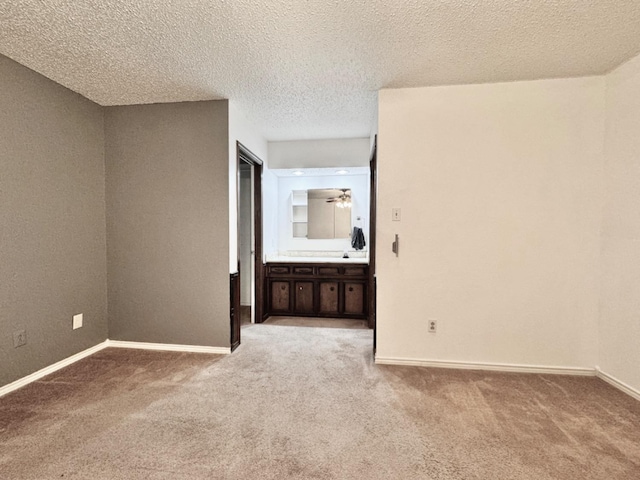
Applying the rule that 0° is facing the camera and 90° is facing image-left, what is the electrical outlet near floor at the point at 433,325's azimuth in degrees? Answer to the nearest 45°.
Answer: approximately 0°

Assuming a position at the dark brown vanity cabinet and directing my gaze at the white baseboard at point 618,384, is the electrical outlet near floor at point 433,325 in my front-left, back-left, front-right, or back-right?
front-right

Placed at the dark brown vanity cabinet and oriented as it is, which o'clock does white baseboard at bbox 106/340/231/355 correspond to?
The white baseboard is roughly at 2 o'clock from the dark brown vanity cabinet.

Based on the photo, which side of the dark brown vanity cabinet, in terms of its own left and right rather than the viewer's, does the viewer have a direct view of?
front

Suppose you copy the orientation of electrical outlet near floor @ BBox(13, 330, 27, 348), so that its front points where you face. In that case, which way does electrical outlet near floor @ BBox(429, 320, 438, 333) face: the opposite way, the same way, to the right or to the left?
to the right

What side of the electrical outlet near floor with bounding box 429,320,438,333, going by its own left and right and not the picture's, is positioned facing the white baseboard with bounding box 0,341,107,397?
right

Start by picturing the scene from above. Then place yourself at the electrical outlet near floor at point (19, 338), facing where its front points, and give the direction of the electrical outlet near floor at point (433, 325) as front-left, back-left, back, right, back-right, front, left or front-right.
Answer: front

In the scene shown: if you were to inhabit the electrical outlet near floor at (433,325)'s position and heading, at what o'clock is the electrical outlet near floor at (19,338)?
the electrical outlet near floor at (19,338) is roughly at 2 o'clock from the electrical outlet near floor at (433,325).

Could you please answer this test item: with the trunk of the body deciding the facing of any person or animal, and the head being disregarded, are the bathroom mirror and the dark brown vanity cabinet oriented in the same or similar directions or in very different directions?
same or similar directions

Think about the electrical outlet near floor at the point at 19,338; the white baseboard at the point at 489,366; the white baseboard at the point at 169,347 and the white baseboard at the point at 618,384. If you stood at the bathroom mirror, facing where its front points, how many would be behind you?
0

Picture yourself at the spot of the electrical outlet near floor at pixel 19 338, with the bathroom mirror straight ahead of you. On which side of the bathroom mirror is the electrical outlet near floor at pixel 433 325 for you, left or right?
right

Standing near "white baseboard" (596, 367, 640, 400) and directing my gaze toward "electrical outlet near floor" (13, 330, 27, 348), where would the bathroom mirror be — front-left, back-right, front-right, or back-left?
front-right

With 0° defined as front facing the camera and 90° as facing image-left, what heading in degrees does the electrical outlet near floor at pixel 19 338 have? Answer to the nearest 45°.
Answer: approximately 315°

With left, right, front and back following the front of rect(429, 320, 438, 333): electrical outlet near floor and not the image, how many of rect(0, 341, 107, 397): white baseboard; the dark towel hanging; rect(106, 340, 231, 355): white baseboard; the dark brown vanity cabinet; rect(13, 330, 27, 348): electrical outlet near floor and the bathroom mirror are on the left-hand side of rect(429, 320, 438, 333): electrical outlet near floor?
0

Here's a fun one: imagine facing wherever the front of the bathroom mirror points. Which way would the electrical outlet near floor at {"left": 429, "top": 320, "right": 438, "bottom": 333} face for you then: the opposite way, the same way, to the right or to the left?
the same way

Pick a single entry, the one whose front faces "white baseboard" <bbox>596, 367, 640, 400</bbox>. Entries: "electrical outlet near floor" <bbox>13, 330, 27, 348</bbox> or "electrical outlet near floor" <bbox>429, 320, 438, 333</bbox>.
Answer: "electrical outlet near floor" <bbox>13, 330, 27, 348</bbox>

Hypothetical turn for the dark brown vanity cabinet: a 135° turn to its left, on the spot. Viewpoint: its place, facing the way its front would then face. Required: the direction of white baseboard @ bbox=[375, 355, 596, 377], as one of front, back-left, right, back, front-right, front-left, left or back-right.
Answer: right
